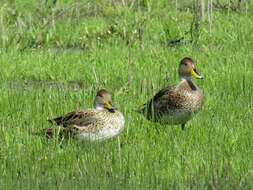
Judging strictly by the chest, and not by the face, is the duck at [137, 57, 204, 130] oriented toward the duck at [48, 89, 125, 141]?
no
